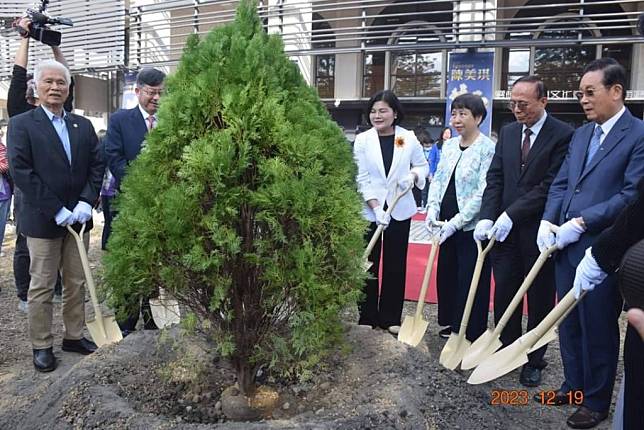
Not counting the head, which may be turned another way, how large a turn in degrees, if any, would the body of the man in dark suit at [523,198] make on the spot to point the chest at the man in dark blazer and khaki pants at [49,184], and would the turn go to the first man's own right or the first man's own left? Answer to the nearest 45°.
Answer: approximately 45° to the first man's own right

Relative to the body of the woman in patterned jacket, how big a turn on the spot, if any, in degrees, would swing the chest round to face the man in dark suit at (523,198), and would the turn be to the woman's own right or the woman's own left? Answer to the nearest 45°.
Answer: approximately 90° to the woman's own left

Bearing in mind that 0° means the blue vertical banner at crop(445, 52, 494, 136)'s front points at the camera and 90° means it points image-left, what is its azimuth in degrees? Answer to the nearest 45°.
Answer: approximately 0°

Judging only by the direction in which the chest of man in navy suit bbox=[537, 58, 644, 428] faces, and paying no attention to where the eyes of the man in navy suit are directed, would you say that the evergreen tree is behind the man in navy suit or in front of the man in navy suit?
in front

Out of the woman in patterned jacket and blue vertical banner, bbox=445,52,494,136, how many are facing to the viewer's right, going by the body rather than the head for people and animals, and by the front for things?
0

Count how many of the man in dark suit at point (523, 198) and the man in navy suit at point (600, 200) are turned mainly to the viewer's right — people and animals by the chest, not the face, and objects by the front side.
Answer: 0

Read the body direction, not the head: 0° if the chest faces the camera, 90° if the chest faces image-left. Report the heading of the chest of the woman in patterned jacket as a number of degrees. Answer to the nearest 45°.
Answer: approximately 45°

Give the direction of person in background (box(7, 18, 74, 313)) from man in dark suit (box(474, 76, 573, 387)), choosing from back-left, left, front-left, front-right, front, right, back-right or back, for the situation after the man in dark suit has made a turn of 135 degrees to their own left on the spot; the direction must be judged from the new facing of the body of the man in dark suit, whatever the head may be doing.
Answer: back

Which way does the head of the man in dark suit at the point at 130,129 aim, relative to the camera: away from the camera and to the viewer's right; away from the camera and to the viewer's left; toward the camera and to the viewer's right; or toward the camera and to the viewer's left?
toward the camera and to the viewer's right

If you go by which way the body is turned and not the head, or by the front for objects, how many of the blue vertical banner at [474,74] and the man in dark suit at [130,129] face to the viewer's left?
0

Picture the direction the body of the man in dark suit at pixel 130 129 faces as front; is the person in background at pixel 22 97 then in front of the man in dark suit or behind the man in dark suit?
behind

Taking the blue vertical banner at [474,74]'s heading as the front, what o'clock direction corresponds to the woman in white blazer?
The woman in white blazer is roughly at 12 o'clock from the blue vertical banner.
